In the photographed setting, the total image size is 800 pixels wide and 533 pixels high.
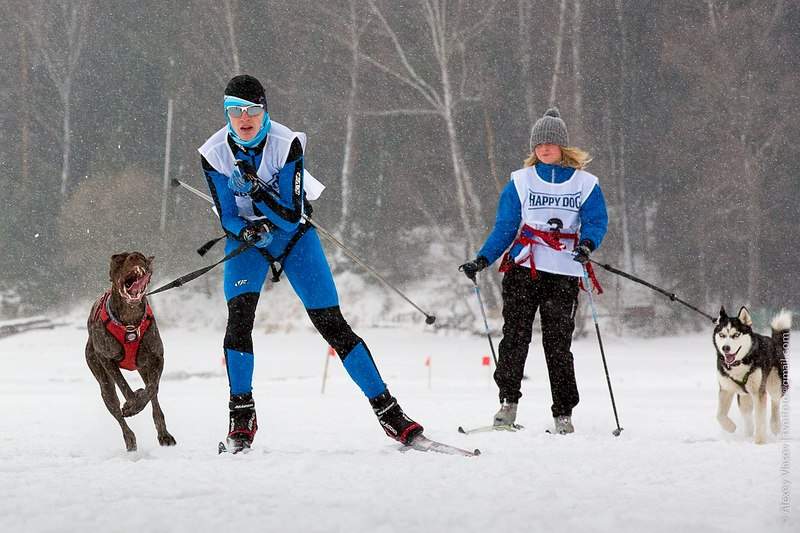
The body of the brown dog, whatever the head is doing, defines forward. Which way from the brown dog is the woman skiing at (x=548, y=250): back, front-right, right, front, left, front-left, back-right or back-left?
left

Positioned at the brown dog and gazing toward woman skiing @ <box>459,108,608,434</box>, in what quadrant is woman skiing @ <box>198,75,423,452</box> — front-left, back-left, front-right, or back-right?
front-right

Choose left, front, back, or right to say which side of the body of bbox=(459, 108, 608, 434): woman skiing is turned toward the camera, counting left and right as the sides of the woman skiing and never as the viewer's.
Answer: front

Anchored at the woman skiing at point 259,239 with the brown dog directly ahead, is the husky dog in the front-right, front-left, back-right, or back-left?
back-right

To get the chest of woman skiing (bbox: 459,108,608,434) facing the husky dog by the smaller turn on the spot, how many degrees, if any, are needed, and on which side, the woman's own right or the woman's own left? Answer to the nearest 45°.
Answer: approximately 90° to the woman's own left

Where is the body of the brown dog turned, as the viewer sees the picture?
toward the camera

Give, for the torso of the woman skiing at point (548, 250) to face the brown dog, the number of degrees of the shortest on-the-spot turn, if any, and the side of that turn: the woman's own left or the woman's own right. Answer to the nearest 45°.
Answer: approximately 45° to the woman's own right

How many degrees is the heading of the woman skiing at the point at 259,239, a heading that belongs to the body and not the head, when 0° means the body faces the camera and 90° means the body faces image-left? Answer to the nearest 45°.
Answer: approximately 0°

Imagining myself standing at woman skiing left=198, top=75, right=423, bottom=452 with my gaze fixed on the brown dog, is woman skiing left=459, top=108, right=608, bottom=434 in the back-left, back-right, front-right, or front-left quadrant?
back-right

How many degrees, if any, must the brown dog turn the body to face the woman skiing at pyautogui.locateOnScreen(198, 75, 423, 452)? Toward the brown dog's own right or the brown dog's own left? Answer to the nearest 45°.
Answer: approximately 45° to the brown dog's own left

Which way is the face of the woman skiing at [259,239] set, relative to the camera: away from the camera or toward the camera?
toward the camera

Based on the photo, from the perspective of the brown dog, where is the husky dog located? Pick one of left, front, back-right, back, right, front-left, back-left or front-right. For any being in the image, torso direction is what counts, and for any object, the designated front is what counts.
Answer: left
